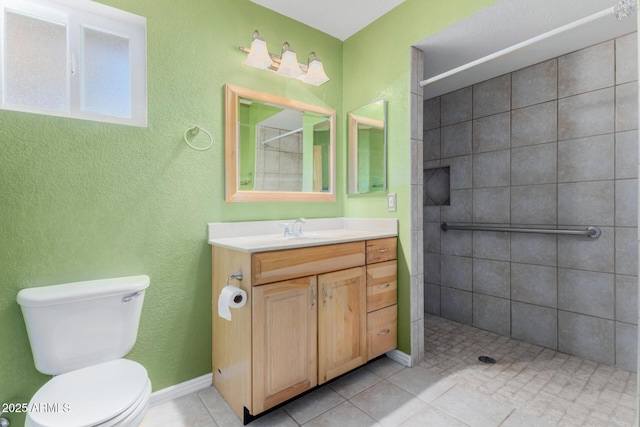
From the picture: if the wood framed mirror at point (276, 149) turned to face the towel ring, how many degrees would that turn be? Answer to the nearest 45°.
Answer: approximately 90° to its right

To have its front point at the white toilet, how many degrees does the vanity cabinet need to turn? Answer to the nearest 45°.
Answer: approximately 135° to its right

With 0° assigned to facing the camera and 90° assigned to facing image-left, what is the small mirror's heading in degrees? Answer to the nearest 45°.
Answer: approximately 45°

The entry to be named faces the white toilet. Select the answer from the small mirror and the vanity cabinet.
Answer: the small mirror

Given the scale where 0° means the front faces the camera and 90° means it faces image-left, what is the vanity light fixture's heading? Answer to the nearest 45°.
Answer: approximately 315°

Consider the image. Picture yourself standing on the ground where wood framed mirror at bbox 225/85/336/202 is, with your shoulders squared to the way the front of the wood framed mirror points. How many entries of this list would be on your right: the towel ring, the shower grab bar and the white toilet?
2
